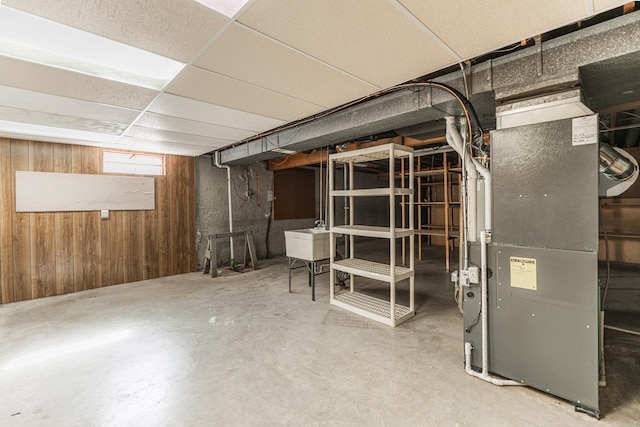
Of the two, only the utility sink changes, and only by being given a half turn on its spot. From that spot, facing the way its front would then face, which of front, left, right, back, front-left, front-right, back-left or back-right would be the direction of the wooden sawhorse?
left

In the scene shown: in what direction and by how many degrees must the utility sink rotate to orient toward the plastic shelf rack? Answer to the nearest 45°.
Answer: approximately 90° to its left

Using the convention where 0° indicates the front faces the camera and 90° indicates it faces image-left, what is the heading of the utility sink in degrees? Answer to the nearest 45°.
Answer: approximately 45°
